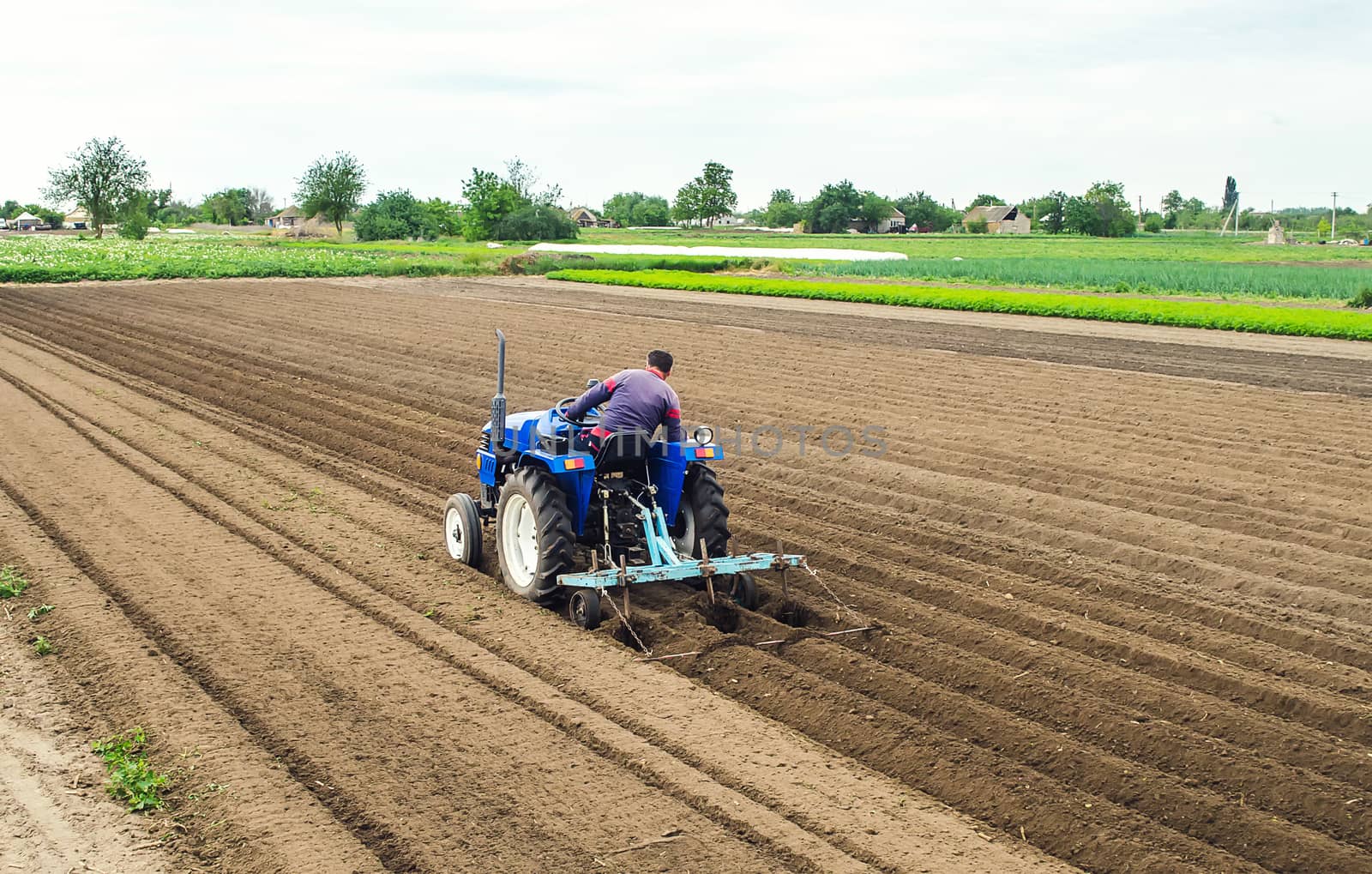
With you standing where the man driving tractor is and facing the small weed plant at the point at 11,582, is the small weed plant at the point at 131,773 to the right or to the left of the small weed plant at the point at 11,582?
left

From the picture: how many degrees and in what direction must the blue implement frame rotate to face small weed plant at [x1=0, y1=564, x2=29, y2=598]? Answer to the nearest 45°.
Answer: approximately 45° to its left

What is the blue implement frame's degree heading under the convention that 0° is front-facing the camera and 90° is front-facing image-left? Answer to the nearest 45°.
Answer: approximately 135°

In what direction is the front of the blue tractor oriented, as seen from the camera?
facing away from the viewer and to the left of the viewer

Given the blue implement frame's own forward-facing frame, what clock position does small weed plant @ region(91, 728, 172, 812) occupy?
The small weed plant is roughly at 9 o'clock from the blue implement frame.

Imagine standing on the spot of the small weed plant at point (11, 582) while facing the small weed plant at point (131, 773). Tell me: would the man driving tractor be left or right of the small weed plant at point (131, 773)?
left
